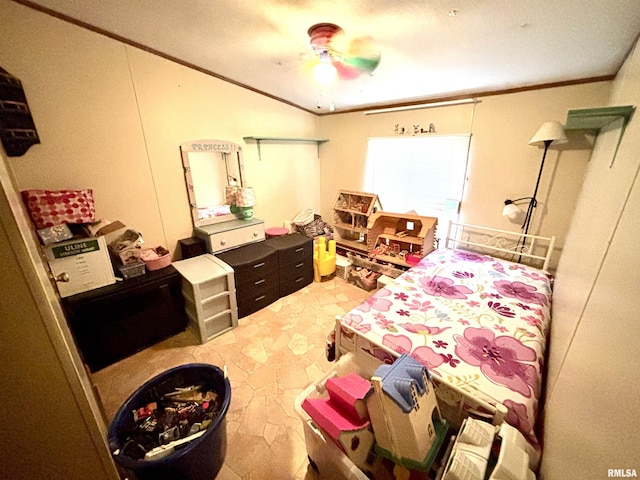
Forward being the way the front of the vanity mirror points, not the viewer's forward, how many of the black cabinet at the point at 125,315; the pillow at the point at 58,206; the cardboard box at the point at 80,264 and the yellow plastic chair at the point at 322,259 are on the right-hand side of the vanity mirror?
3

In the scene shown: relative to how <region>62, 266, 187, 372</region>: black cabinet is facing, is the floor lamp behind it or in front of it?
in front

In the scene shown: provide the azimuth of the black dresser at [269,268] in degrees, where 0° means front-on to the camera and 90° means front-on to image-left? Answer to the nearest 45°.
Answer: approximately 315°

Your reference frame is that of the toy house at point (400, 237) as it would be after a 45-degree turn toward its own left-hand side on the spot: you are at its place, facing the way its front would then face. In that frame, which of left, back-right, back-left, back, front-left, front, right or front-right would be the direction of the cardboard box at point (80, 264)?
front-right

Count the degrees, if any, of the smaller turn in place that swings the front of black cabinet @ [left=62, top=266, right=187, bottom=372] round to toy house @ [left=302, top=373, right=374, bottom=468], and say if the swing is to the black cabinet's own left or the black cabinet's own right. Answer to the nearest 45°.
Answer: approximately 45° to the black cabinet's own right

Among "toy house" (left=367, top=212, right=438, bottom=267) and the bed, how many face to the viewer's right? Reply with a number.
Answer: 0
